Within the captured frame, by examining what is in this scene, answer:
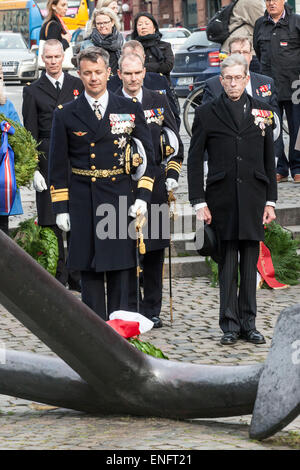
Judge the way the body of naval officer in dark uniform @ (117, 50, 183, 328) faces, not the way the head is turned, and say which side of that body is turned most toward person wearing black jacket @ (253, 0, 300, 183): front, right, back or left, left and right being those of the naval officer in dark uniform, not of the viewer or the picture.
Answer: back

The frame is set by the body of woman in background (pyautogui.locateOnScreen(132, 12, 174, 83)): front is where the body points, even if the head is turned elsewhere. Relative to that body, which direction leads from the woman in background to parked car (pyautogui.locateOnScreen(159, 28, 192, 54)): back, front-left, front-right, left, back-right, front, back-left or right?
back

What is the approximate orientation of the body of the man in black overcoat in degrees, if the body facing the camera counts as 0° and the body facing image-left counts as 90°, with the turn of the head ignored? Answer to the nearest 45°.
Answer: approximately 0°

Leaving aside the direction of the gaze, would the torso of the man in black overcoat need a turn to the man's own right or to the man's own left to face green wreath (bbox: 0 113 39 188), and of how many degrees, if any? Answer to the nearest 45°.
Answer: approximately 135° to the man's own right

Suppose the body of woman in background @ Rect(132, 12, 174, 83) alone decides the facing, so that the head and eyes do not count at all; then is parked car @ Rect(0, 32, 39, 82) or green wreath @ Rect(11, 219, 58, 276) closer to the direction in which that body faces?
the green wreath
